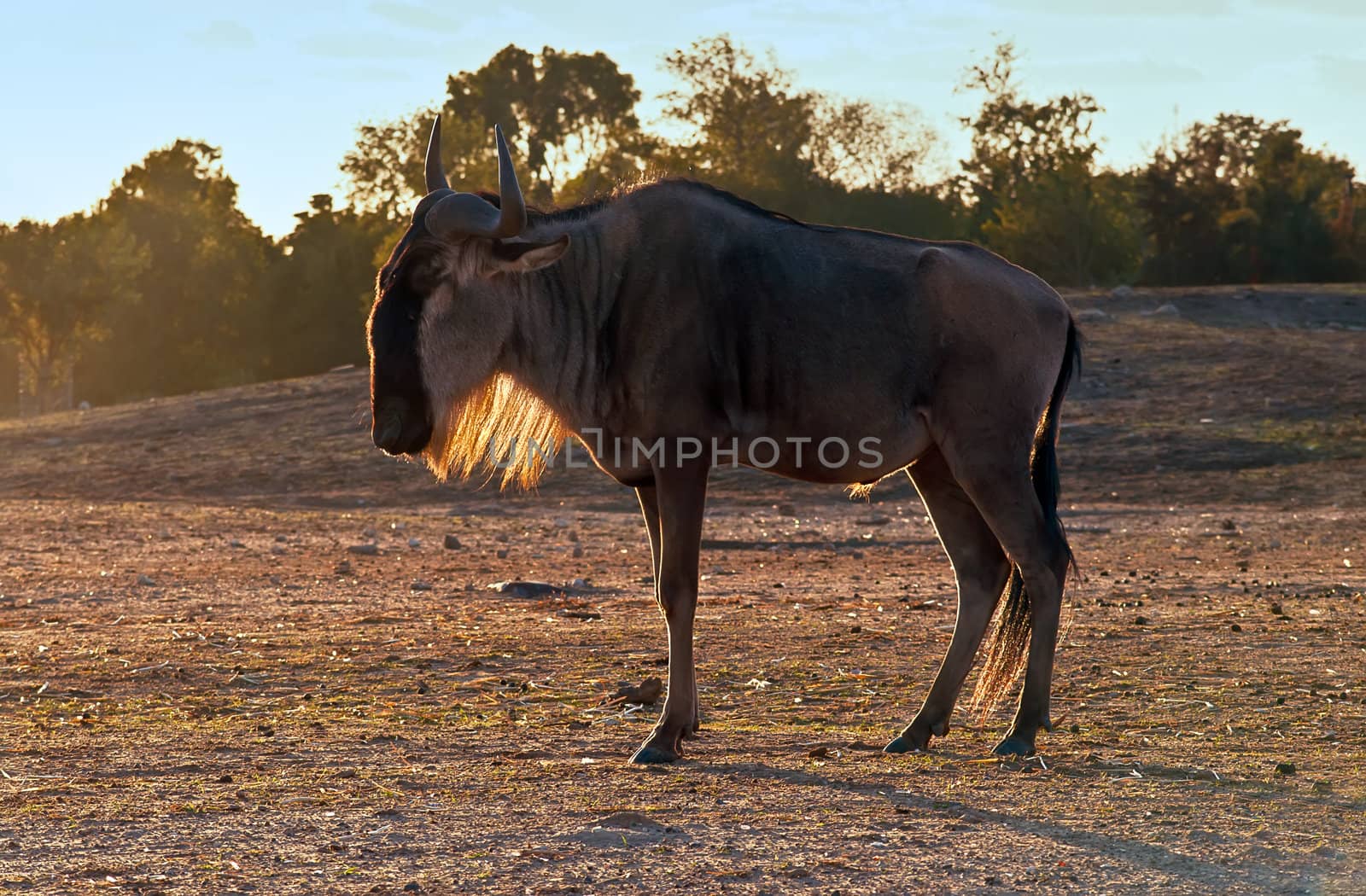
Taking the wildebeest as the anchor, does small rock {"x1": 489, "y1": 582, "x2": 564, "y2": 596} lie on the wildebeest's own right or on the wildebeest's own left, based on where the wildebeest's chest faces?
on the wildebeest's own right

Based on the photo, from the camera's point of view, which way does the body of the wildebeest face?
to the viewer's left
